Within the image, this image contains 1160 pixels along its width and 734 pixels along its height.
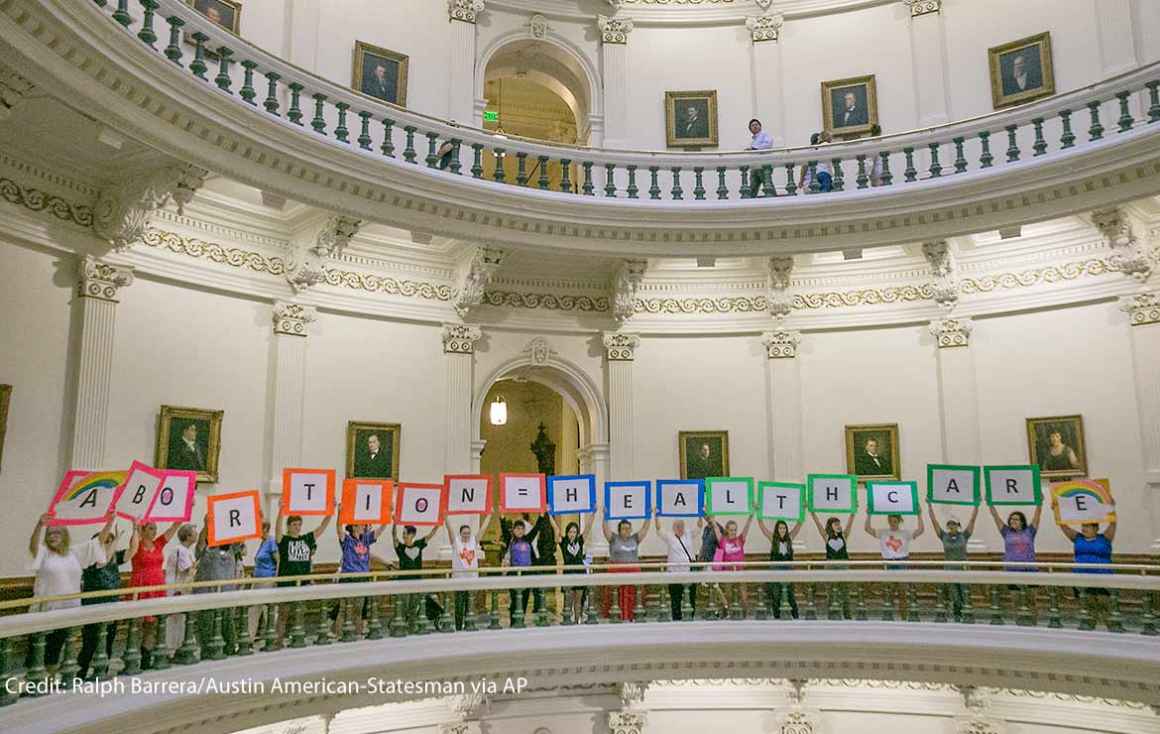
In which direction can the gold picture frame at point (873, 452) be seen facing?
toward the camera

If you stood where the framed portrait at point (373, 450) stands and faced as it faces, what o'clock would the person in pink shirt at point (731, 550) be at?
The person in pink shirt is roughly at 10 o'clock from the framed portrait.

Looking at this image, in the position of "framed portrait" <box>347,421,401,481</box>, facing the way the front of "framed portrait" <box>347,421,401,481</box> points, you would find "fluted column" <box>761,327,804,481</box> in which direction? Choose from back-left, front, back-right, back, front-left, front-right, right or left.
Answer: left

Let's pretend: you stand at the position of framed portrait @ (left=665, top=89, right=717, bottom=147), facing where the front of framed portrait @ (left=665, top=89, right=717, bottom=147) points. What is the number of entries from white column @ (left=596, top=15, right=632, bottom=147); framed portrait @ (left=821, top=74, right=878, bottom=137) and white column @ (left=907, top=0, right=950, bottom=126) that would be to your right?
1

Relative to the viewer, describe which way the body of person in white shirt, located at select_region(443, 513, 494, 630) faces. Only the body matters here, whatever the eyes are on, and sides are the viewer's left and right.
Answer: facing the viewer

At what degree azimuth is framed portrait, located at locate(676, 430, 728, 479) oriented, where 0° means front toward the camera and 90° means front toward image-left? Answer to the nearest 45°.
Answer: approximately 0°

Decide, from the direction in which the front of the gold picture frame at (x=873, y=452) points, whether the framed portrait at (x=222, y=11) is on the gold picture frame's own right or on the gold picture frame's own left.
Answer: on the gold picture frame's own right

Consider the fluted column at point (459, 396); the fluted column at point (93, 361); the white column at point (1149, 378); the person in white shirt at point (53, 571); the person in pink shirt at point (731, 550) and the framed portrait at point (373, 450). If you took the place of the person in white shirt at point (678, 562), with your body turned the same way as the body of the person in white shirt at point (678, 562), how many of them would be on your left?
2

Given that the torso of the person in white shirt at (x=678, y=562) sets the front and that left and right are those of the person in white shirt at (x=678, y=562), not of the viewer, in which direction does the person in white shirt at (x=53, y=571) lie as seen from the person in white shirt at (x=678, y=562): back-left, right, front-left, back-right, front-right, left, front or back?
front-right

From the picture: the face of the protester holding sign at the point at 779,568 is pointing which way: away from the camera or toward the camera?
toward the camera

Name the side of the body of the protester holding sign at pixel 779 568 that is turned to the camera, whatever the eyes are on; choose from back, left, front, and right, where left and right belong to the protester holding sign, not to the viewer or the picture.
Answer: front

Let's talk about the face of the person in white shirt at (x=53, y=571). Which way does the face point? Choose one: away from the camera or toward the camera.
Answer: toward the camera

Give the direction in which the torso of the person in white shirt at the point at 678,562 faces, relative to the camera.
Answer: toward the camera

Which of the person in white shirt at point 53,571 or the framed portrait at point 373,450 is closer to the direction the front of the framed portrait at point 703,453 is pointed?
the person in white shirt

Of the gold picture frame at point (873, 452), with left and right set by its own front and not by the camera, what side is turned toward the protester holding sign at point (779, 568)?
front
